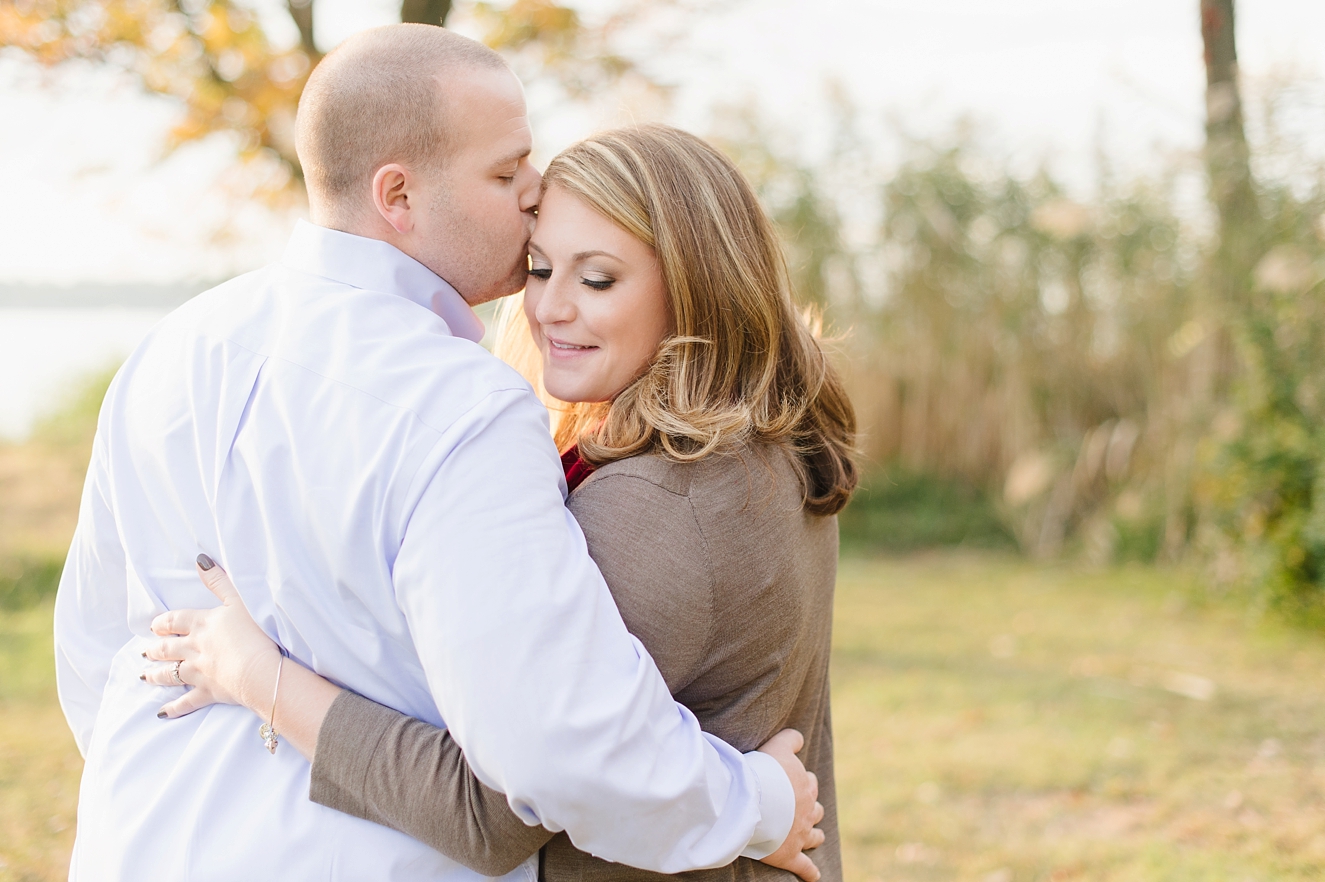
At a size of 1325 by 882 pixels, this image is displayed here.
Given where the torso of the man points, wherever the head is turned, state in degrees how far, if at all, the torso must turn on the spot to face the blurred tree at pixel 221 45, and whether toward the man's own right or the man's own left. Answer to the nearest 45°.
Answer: approximately 45° to the man's own left

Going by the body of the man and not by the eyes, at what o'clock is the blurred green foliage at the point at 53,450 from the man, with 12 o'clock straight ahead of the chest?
The blurred green foliage is roughly at 10 o'clock from the man.

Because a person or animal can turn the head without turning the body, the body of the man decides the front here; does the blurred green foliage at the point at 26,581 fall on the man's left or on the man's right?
on the man's left

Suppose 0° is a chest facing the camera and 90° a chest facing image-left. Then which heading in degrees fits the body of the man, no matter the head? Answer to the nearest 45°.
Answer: approximately 225°

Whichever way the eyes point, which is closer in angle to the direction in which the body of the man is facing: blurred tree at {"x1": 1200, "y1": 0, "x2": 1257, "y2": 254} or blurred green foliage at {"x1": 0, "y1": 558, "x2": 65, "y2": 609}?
the blurred tree

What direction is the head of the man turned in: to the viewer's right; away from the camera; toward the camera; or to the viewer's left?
to the viewer's right

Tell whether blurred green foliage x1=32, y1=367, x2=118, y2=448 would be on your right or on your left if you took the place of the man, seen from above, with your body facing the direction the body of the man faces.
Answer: on your left

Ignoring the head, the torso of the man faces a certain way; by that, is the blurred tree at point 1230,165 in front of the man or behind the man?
in front

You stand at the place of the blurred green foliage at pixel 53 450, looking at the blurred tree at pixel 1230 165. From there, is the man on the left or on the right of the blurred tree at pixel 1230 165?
right
